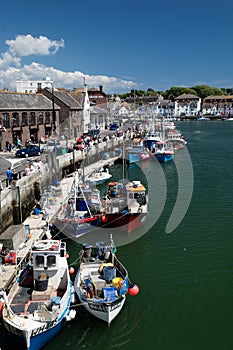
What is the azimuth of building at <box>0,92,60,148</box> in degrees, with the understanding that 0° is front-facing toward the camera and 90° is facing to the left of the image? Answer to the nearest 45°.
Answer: approximately 315°

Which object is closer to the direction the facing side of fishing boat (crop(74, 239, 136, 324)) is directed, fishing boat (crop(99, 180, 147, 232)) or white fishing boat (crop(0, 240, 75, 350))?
the white fishing boat

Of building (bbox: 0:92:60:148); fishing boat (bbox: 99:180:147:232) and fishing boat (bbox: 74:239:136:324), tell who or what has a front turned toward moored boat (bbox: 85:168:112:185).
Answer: the building

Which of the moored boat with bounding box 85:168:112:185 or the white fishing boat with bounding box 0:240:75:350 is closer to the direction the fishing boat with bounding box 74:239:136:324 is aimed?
the white fishing boat

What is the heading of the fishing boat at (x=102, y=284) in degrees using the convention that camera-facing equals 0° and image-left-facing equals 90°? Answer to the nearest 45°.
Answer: approximately 0°

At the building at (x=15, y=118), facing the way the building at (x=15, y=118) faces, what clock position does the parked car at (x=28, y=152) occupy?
The parked car is roughly at 1 o'clock from the building.

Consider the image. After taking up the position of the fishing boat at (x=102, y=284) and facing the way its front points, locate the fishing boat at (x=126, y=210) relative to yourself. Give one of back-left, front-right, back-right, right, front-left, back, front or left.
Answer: back

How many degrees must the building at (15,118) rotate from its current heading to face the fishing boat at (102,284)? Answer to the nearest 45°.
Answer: approximately 45° to its right

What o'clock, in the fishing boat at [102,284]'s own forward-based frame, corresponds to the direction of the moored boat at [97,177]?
The moored boat is roughly at 6 o'clock from the fishing boat.

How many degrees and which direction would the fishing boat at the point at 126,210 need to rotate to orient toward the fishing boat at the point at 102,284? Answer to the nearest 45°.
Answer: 0° — it already faces it

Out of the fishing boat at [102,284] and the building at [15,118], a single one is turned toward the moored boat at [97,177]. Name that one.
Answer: the building

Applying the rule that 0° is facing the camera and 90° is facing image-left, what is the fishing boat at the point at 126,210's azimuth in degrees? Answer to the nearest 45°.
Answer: approximately 0°

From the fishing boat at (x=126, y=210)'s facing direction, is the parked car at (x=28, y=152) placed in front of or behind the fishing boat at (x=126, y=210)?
behind
